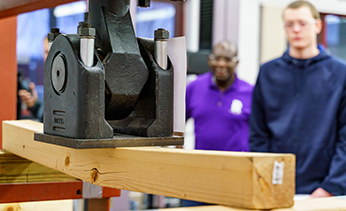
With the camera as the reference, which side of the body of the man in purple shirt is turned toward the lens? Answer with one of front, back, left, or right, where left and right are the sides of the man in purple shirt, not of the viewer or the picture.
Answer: front

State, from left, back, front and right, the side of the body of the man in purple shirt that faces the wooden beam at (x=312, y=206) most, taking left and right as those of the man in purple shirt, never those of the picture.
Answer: front

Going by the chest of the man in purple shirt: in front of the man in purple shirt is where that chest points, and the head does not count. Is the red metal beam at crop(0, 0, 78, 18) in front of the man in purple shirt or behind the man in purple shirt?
in front

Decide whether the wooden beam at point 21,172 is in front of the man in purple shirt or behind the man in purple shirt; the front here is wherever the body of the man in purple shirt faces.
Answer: in front

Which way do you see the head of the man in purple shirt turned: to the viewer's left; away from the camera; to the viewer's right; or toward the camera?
toward the camera

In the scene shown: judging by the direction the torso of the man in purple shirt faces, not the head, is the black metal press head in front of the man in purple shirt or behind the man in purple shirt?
in front

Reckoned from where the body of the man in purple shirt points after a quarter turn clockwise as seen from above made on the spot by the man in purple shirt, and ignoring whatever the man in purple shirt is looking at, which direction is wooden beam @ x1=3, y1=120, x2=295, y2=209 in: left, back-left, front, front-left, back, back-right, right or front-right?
left
